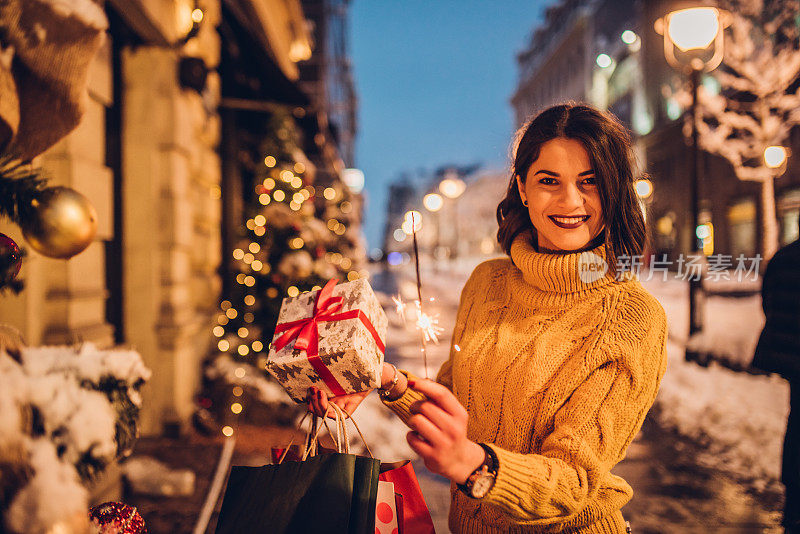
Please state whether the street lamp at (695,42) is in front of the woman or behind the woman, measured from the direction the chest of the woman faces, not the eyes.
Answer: behind

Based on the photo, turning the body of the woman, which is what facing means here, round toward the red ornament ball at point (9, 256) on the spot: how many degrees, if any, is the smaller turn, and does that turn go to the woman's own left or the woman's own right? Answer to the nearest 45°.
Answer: approximately 45° to the woman's own right

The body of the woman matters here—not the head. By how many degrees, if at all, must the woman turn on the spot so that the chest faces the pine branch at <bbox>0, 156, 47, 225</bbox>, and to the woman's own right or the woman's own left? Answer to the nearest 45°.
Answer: approximately 45° to the woman's own right

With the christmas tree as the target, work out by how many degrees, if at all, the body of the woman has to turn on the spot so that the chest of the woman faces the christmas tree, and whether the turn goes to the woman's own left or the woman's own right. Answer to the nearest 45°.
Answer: approximately 90° to the woman's own right

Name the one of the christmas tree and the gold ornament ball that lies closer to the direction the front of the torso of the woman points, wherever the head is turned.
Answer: the gold ornament ball

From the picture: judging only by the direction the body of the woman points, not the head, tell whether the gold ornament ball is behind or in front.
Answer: in front
